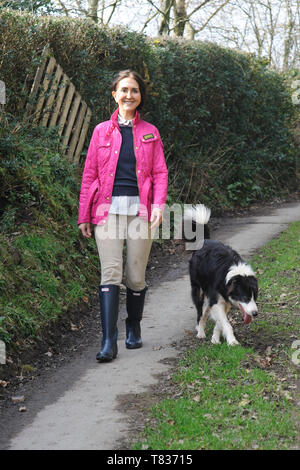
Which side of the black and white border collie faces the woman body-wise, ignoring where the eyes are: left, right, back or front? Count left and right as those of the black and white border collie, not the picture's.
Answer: right

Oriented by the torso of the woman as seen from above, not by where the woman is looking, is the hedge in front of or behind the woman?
behind

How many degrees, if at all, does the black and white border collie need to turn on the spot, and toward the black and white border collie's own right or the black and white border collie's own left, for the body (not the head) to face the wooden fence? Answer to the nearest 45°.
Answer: approximately 180°

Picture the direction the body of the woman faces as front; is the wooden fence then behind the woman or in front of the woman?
behind

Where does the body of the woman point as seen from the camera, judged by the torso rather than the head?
toward the camera

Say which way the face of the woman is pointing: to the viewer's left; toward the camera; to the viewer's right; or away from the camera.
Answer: toward the camera

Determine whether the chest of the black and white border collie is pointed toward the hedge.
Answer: no

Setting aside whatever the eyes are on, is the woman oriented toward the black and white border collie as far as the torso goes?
no

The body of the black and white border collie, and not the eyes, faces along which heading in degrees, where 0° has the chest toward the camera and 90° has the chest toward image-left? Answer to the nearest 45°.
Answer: approximately 315°

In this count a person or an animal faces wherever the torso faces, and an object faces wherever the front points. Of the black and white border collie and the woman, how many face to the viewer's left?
0
